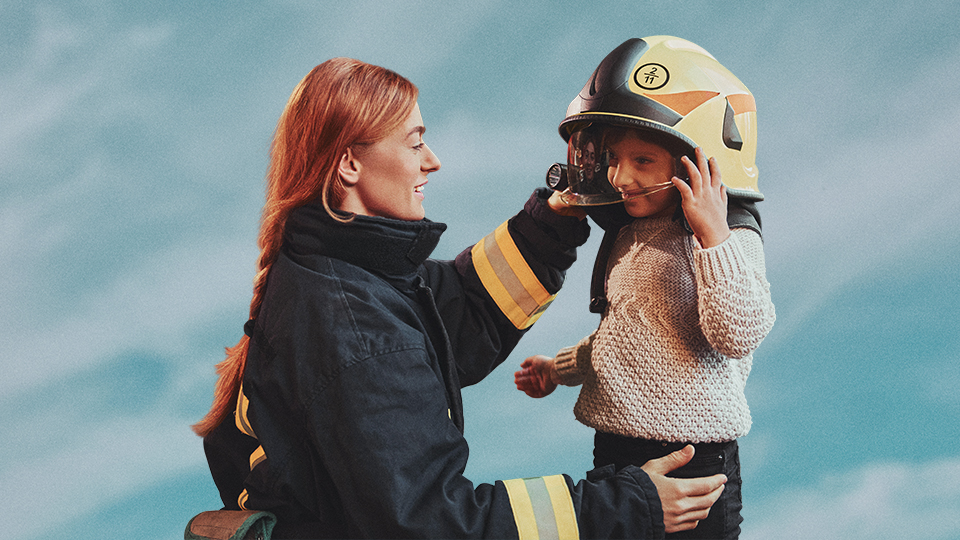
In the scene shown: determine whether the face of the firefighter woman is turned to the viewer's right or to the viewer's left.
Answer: to the viewer's right

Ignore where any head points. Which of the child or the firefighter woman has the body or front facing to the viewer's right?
the firefighter woman

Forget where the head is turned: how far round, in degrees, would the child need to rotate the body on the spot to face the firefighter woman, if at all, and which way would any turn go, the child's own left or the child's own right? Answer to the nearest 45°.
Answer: approximately 45° to the child's own right

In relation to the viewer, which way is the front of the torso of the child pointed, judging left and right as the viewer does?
facing the viewer and to the left of the viewer

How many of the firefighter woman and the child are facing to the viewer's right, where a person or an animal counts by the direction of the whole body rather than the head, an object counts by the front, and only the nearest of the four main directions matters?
1

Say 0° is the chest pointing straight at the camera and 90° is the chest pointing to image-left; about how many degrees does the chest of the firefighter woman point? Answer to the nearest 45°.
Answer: approximately 270°

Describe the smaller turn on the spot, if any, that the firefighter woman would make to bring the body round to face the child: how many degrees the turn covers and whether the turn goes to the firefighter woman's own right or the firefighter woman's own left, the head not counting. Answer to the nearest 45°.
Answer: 0° — they already face them
